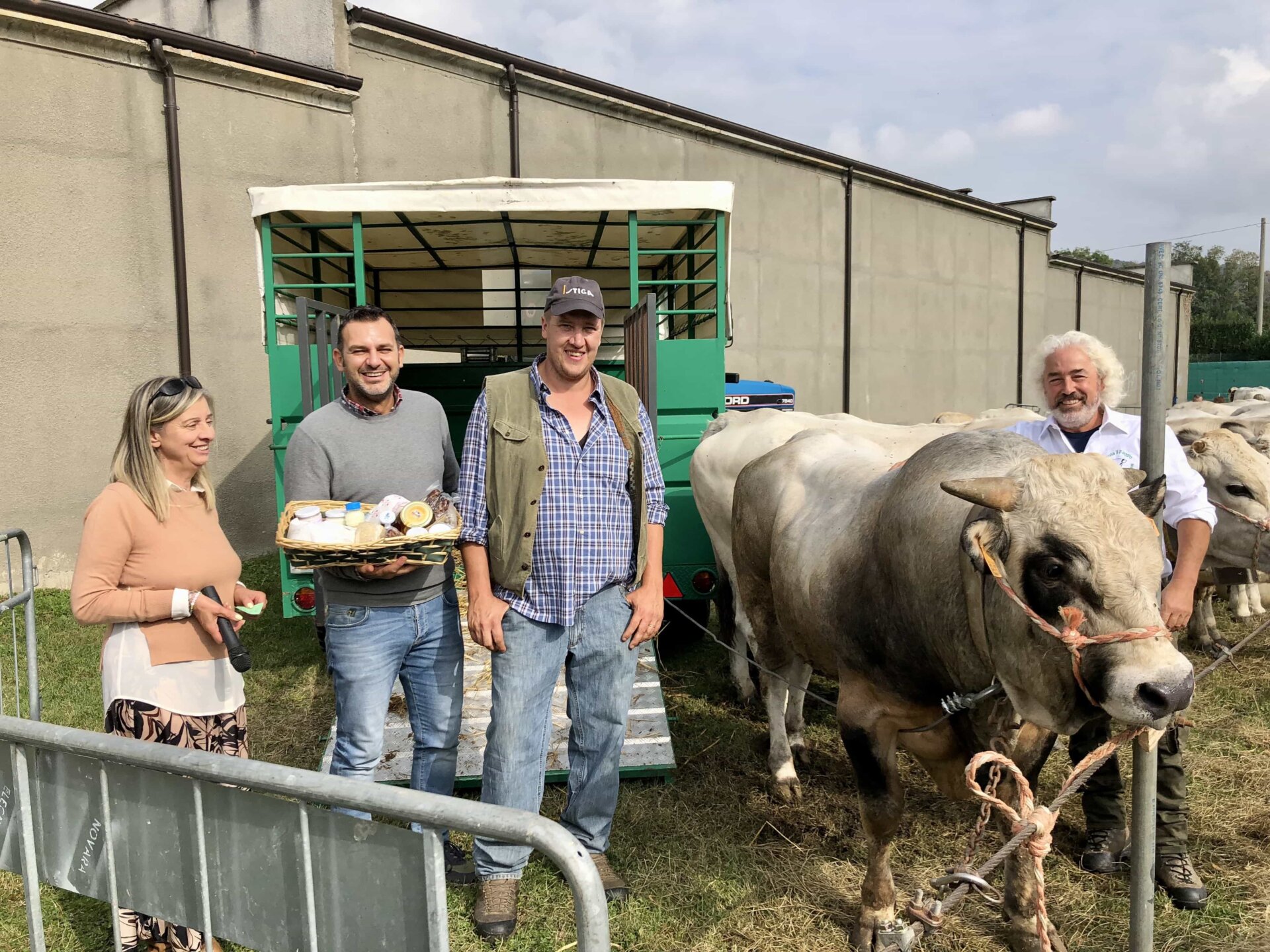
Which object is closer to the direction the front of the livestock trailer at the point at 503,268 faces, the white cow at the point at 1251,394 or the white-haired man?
the white cow

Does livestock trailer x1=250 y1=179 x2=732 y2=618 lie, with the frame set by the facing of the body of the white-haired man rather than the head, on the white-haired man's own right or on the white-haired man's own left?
on the white-haired man's own right

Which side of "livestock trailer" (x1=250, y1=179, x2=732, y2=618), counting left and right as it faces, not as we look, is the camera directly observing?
back

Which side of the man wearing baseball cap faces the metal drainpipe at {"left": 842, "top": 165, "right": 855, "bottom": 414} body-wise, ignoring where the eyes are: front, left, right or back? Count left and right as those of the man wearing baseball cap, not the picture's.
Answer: back

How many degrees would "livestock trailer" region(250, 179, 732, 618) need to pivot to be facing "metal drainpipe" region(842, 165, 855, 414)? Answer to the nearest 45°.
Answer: approximately 45° to its right

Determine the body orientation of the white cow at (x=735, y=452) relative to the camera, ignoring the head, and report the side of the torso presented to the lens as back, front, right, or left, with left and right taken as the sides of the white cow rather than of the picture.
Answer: right

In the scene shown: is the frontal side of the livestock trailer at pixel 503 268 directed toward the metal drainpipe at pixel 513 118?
yes

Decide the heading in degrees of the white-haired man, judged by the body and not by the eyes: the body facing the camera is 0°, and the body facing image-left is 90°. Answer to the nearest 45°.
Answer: approximately 0°
